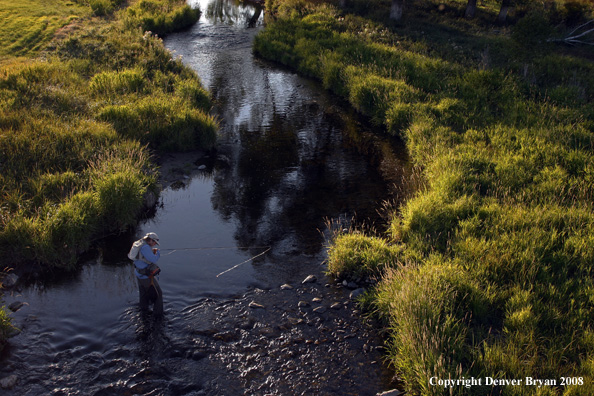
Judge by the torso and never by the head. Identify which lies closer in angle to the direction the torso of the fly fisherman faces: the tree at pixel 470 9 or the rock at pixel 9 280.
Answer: the tree

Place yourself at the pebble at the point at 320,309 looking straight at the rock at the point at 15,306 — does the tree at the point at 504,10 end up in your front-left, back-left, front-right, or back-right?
back-right

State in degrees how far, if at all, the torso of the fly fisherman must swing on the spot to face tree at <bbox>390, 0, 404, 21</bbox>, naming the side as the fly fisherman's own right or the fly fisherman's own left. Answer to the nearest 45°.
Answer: approximately 45° to the fly fisherman's own left

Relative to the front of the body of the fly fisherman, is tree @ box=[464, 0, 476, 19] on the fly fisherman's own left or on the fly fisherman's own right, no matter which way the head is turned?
on the fly fisherman's own left

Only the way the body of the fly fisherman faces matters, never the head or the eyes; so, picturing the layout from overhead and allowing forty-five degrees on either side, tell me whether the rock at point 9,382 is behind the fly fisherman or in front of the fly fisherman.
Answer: behind

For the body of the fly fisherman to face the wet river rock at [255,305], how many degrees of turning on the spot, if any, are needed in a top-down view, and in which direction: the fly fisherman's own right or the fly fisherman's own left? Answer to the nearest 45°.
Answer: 0° — they already face it

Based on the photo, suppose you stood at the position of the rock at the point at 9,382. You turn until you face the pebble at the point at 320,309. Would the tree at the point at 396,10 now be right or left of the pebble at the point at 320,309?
left

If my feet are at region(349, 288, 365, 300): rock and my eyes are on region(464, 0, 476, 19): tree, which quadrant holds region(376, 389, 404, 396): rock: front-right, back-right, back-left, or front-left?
back-right

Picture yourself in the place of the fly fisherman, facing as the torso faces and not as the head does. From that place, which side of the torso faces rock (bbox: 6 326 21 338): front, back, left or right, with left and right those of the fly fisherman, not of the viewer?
back

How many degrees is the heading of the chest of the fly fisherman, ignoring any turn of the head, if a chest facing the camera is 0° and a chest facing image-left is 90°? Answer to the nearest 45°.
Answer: approximately 270°

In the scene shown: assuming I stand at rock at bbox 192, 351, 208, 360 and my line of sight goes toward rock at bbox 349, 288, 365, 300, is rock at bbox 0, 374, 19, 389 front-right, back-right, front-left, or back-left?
back-left
